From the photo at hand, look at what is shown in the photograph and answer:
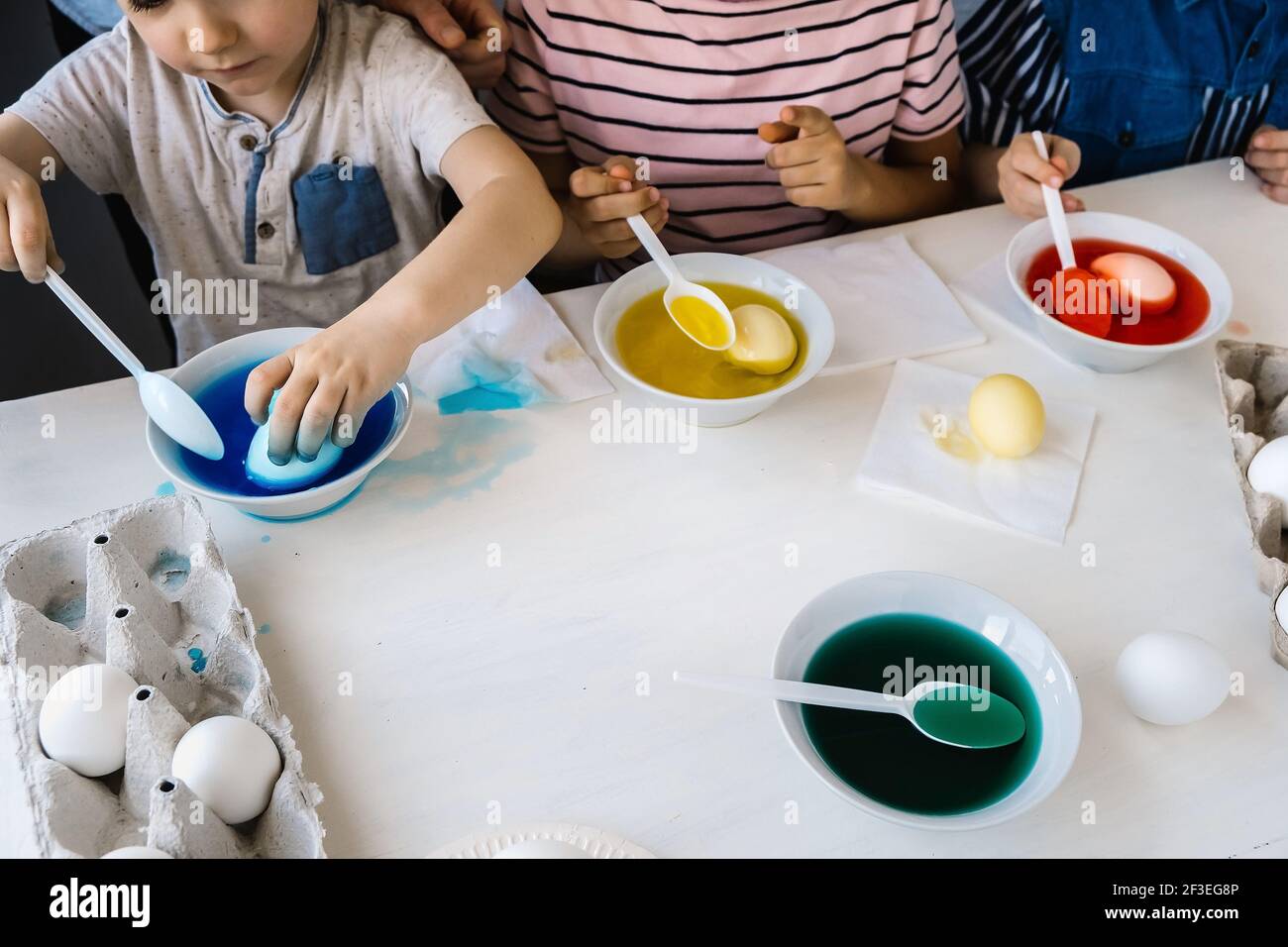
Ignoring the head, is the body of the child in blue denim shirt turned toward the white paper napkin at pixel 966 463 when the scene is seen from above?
yes

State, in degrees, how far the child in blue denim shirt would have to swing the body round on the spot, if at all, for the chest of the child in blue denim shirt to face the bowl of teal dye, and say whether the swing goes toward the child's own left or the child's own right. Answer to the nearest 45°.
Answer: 0° — they already face it

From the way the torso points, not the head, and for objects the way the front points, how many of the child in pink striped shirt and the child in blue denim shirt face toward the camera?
2

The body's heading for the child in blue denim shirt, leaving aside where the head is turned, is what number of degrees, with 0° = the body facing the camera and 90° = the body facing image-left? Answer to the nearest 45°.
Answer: approximately 0°

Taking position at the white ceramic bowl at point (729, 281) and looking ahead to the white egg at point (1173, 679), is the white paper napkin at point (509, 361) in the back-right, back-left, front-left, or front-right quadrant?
back-right

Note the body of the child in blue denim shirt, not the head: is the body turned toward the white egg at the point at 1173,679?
yes

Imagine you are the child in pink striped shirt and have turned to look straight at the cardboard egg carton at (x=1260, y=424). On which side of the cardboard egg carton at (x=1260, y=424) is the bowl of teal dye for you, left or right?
right
